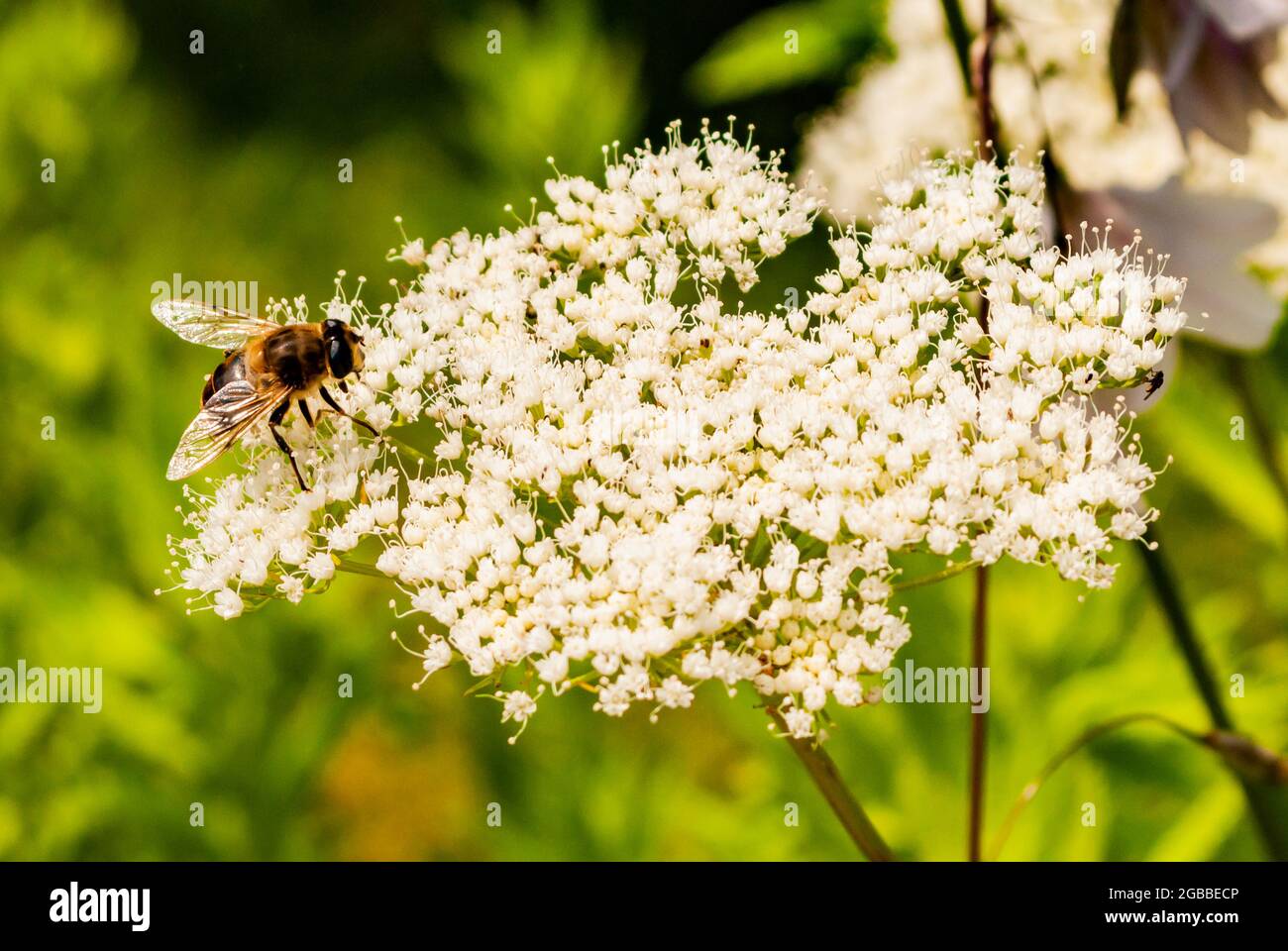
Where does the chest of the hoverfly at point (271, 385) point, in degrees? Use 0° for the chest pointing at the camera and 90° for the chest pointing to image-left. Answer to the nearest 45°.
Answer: approximately 270°
